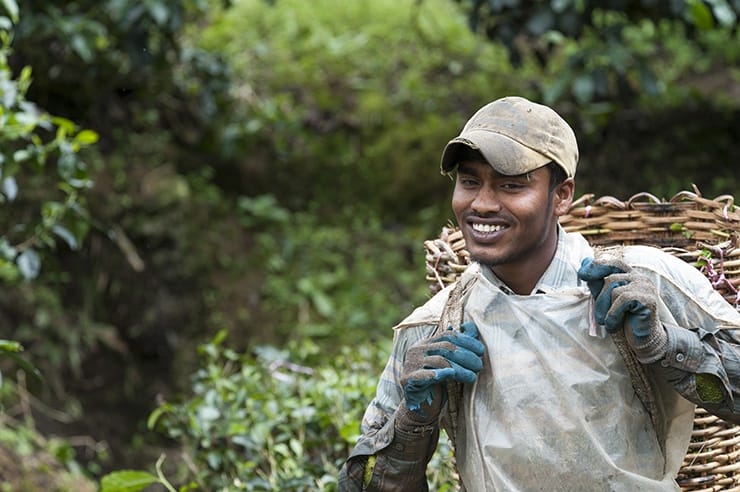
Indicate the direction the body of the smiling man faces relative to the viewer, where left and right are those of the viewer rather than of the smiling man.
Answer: facing the viewer and to the left of the viewer

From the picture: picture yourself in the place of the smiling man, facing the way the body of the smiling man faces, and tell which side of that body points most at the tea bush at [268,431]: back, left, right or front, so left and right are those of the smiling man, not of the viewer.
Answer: right

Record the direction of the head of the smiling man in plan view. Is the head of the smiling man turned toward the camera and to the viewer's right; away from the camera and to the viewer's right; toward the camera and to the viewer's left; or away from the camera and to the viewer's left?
toward the camera and to the viewer's left
